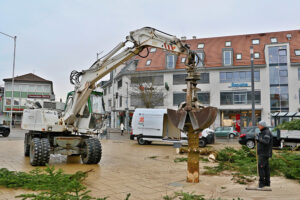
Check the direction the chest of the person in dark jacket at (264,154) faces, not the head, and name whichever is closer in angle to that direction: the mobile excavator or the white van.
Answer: the mobile excavator

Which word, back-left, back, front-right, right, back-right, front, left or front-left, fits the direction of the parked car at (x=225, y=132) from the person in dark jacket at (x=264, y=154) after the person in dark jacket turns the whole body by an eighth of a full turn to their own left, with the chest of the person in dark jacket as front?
back-right

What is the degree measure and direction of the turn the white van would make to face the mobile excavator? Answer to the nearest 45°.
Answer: approximately 90° to its right

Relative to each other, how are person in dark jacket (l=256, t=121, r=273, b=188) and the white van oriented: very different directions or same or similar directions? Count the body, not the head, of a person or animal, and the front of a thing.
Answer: very different directions

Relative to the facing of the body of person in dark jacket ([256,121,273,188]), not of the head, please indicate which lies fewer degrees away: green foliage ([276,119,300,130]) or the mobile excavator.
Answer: the mobile excavator

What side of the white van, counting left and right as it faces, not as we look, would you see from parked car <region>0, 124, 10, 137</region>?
back

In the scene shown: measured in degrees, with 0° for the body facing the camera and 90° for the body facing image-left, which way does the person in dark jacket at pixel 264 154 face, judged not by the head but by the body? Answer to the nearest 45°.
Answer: approximately 90°

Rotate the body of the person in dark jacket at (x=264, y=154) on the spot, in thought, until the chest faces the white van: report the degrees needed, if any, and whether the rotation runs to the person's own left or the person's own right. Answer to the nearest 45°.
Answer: approximately 45° to the person's own right

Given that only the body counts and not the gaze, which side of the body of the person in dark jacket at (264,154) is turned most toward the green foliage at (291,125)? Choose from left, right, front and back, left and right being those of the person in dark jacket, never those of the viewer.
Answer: right

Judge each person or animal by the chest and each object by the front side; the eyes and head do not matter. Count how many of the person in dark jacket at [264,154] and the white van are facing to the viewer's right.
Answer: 1

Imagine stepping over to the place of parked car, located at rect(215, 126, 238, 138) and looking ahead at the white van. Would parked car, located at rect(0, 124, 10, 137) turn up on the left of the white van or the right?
right

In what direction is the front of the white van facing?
to the viewer's right
